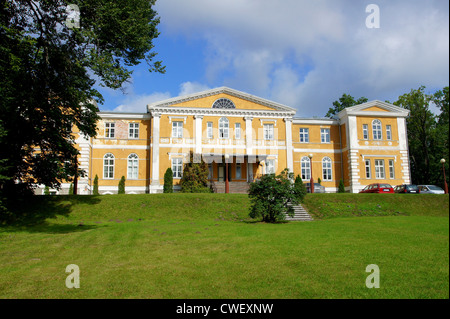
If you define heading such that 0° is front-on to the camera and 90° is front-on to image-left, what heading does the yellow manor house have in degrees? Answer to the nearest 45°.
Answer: approximately 0°

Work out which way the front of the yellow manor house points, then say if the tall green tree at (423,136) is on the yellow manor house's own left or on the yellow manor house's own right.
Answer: on the yellow manor house's own left

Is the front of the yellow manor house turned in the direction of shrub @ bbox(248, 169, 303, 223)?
yes

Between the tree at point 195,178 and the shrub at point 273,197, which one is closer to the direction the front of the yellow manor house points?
the shrub

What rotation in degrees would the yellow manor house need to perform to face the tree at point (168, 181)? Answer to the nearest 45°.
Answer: approximately 45° to its right

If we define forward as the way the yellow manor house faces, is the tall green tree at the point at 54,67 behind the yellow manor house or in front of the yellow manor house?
in front
